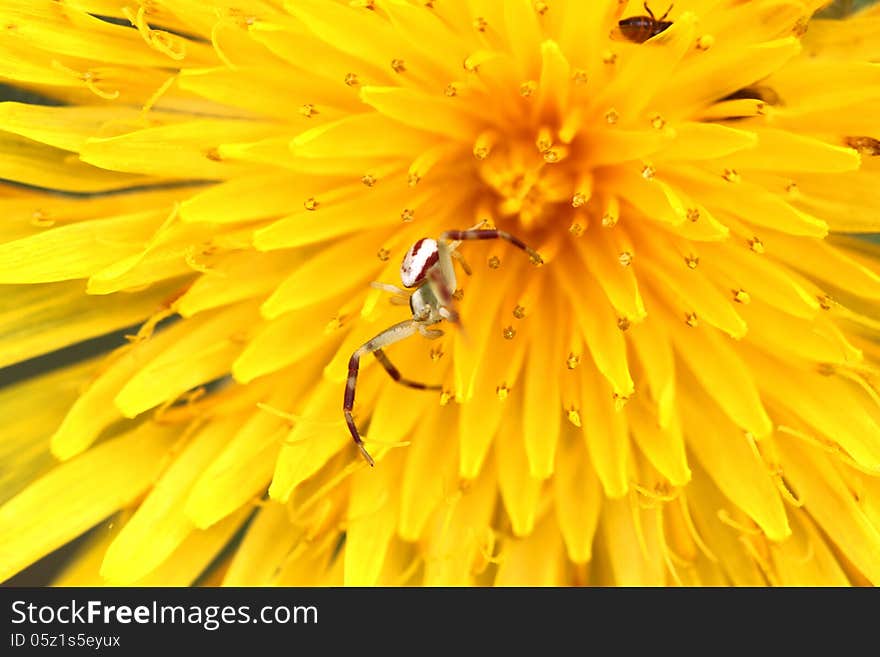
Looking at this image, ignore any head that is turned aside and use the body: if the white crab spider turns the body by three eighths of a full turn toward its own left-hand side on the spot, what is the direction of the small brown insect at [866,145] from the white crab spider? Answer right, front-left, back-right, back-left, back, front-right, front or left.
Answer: right

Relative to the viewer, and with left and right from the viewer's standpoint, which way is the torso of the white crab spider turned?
facing the viewer and to the right of the viewer
